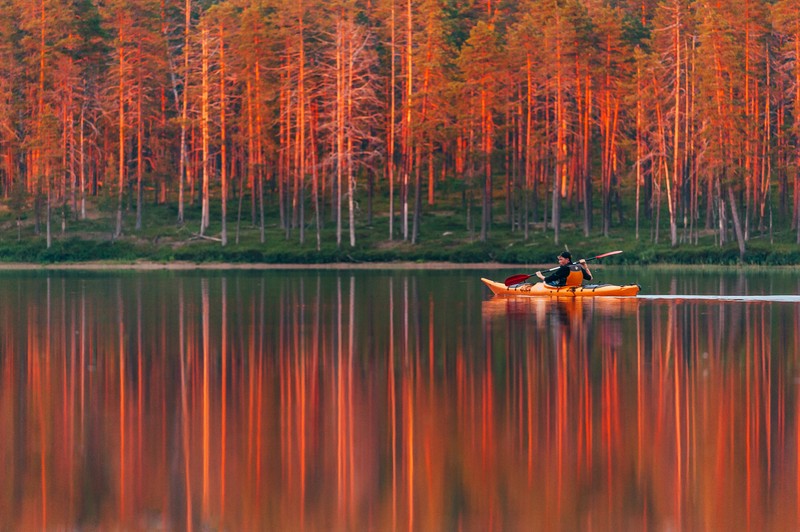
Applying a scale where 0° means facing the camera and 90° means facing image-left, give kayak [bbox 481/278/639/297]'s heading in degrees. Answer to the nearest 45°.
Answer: approximately 90°
